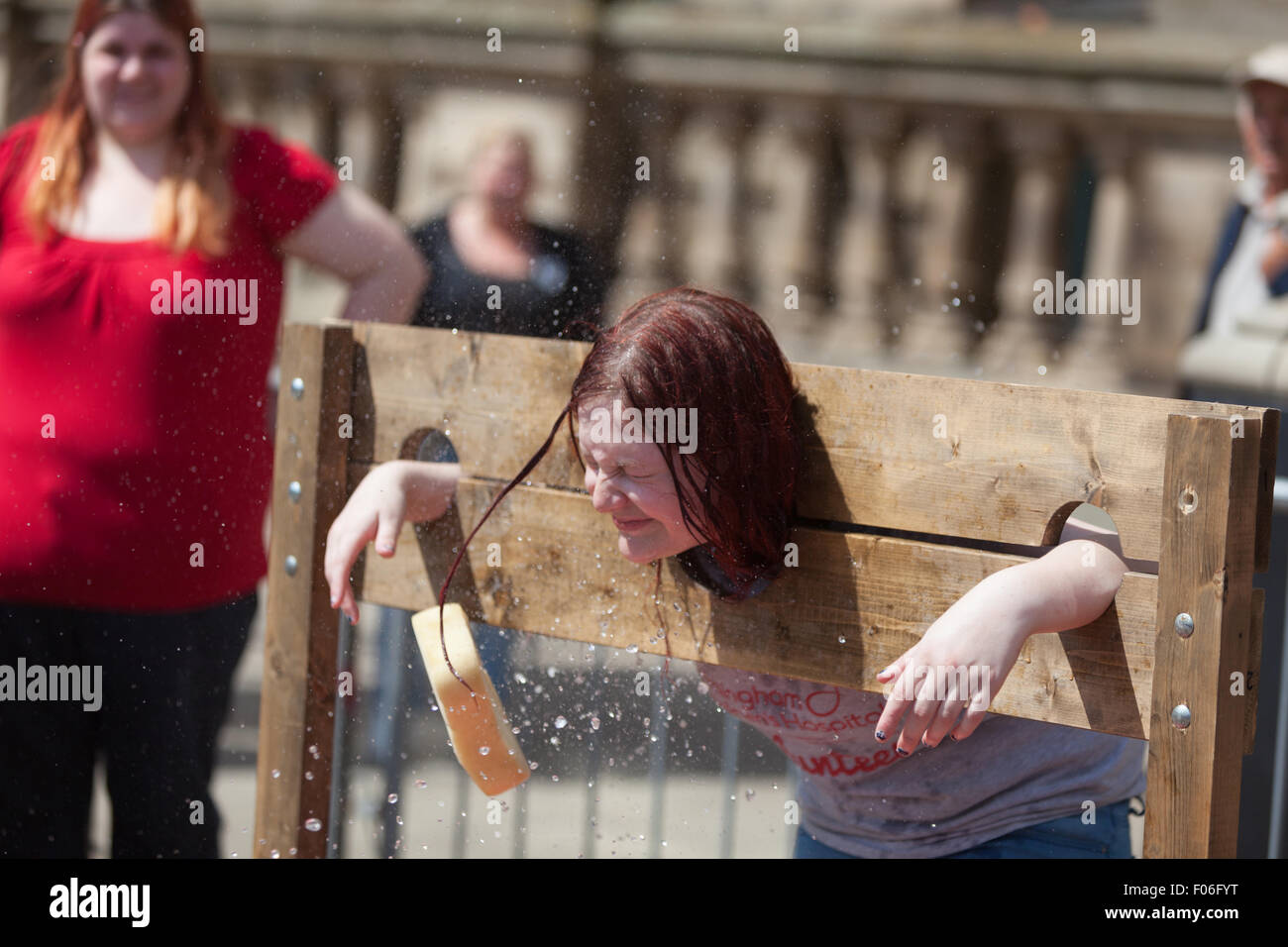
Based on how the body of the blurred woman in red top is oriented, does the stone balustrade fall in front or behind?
behind

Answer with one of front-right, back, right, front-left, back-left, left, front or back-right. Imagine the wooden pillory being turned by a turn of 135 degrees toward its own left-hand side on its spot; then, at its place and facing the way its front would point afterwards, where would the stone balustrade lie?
left

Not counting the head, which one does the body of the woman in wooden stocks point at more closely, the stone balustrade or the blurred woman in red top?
the blurred woman in red top

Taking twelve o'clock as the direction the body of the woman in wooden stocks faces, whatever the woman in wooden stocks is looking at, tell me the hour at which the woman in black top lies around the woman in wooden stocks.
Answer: The woman in black top is roughly at 4 o'clock from the woman in wooden stocks.

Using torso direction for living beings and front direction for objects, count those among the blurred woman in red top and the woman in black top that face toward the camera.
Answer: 2

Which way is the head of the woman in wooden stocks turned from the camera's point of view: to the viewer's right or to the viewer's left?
to the viewer's left

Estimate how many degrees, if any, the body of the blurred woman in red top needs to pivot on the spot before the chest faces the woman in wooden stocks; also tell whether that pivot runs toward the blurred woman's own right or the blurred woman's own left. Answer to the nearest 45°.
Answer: approximately 45° to the blurred woman's own left

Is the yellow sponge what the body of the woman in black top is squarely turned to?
yes
